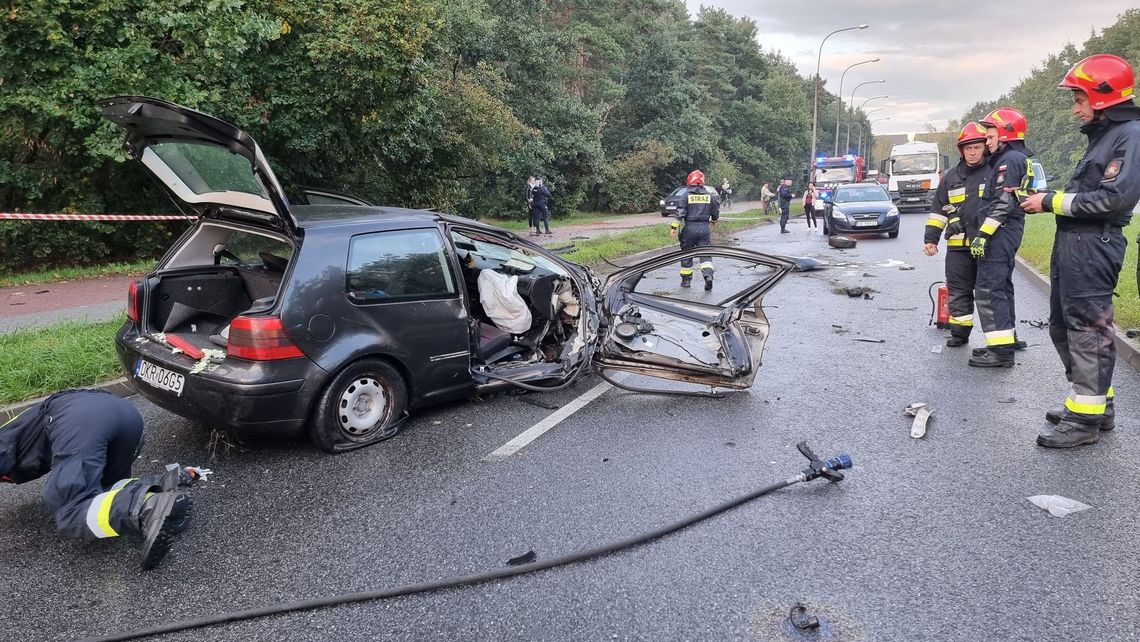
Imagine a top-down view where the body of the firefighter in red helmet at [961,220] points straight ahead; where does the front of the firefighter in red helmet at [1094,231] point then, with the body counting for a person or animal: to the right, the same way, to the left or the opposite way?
to the right

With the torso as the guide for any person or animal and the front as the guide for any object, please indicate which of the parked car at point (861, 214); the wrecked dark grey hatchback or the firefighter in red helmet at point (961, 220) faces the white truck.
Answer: the wrecked dark grey hatchback

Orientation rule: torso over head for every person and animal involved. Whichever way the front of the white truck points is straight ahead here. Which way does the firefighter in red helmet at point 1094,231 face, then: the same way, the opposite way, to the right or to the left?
to the right

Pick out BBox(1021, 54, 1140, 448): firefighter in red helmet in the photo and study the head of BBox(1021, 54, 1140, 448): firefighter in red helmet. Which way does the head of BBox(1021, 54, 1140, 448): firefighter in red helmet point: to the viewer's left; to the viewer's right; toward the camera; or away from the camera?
to the viewer's left

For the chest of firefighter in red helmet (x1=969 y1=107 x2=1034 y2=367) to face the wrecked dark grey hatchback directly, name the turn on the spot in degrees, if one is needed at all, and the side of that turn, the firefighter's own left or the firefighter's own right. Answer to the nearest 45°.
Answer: approximately 45° to the firefighter's own left

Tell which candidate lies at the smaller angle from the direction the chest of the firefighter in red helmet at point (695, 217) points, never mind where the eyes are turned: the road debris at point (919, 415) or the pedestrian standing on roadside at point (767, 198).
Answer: the pedestrian standing on roadside

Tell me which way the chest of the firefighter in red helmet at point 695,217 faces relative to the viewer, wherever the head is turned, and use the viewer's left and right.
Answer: facing away from the viewer

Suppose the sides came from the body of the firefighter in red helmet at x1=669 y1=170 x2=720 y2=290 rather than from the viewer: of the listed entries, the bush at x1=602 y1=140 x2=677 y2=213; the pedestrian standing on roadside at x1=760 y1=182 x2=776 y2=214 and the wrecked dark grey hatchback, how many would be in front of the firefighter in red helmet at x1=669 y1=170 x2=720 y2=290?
2

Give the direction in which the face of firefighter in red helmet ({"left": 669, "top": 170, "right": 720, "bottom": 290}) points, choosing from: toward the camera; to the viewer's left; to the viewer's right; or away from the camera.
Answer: away from the camera

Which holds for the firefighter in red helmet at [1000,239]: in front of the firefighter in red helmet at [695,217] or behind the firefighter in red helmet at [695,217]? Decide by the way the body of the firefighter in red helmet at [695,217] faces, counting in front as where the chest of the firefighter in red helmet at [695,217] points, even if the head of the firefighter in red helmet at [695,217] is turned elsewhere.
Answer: behind

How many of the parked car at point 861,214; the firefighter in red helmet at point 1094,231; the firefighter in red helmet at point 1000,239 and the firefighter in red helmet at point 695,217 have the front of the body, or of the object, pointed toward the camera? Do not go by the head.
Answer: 1
